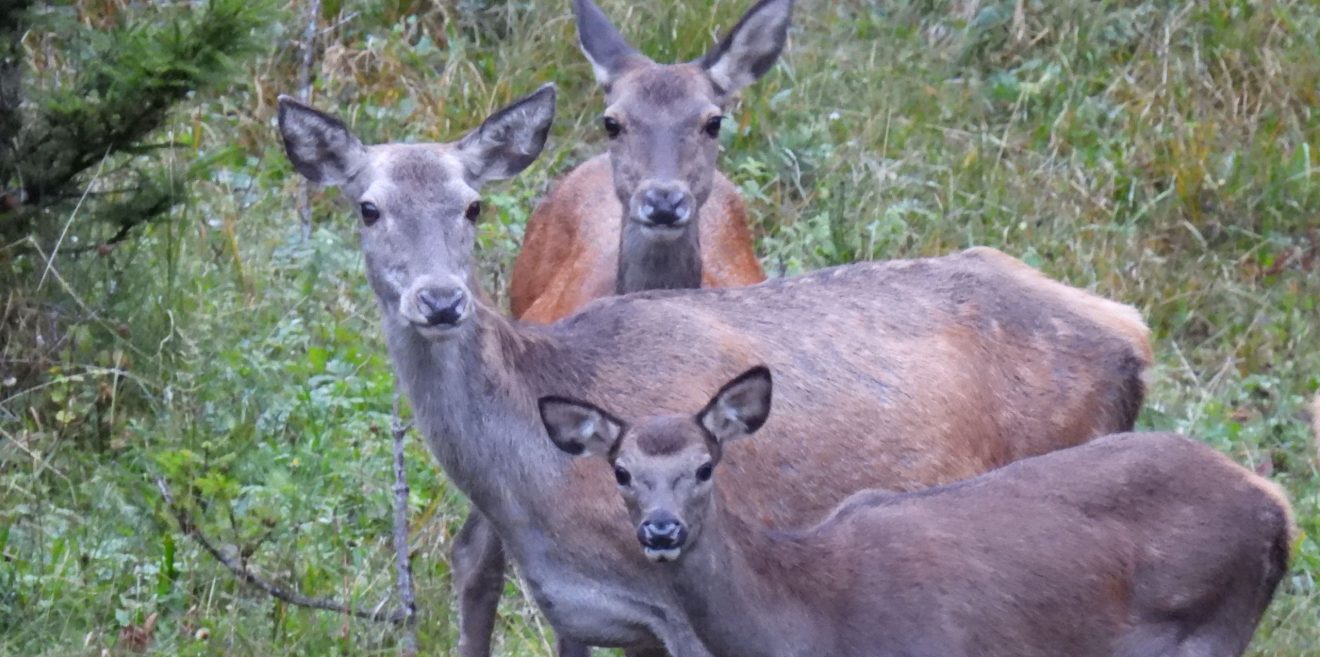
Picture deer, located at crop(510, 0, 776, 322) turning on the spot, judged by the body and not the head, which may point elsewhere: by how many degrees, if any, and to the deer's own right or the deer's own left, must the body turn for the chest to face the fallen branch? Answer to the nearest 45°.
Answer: approximately 45° to the deer's own right

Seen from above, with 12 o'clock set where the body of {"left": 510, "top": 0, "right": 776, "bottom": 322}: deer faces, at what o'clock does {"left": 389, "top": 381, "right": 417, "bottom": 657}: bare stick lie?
The bare stick is roughly at 1 o'clock from the deer.

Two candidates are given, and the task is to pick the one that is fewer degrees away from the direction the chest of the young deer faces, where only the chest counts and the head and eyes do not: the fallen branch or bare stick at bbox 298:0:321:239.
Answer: the fallen branch

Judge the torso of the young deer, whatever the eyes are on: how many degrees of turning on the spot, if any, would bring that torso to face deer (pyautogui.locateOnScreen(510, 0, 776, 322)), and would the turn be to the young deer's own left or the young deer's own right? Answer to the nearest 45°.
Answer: approximately 45° to the young deer's own right

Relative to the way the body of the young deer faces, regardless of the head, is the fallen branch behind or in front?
in front

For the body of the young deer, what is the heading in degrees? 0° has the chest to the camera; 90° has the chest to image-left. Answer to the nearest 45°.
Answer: approximately 90°

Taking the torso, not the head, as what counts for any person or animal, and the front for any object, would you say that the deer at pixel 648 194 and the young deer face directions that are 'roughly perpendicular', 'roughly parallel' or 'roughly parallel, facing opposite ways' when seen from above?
roughly perpendicular

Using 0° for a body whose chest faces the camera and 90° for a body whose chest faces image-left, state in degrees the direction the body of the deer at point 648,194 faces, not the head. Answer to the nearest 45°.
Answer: approximately 0°

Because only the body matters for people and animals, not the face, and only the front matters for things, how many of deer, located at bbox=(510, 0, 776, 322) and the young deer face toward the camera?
1
